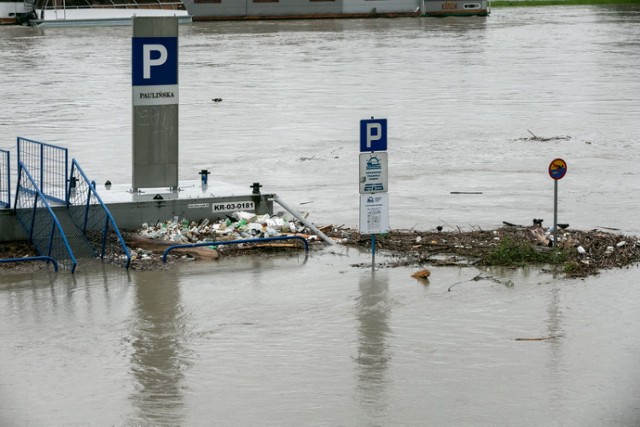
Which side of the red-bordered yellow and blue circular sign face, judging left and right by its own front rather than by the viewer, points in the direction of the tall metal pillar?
right

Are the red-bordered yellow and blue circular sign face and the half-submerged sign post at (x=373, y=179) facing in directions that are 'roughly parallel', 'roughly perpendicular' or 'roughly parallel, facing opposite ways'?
roughly parallel

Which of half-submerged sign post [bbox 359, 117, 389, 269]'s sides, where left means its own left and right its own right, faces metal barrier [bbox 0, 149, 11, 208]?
right

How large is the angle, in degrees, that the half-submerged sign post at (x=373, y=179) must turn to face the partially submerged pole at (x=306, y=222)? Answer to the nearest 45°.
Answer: approximately 135° to its right

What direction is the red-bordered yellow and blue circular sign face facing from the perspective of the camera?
toward the camera

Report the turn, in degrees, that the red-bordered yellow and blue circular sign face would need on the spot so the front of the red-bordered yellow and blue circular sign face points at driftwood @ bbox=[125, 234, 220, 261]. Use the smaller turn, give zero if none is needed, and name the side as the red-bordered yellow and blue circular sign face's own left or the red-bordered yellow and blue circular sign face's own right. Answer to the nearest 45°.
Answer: approximately 90° to the red-bordered yellow and blue circular sign face's own right

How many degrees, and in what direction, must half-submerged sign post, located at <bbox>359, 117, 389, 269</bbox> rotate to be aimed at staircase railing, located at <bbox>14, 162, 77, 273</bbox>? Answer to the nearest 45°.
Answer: approximately 90° to its right

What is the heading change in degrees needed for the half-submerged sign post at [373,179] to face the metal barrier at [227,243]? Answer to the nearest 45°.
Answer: approximately 90° to its right

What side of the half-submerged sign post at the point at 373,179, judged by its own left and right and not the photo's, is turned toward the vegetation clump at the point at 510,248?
left

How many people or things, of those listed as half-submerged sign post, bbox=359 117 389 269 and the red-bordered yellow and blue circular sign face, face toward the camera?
2

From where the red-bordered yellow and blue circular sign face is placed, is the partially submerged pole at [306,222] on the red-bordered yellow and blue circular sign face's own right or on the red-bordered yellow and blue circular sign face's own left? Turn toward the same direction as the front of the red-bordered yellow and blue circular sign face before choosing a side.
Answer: on the red-bordered yellow and blue circular sign face's own right
